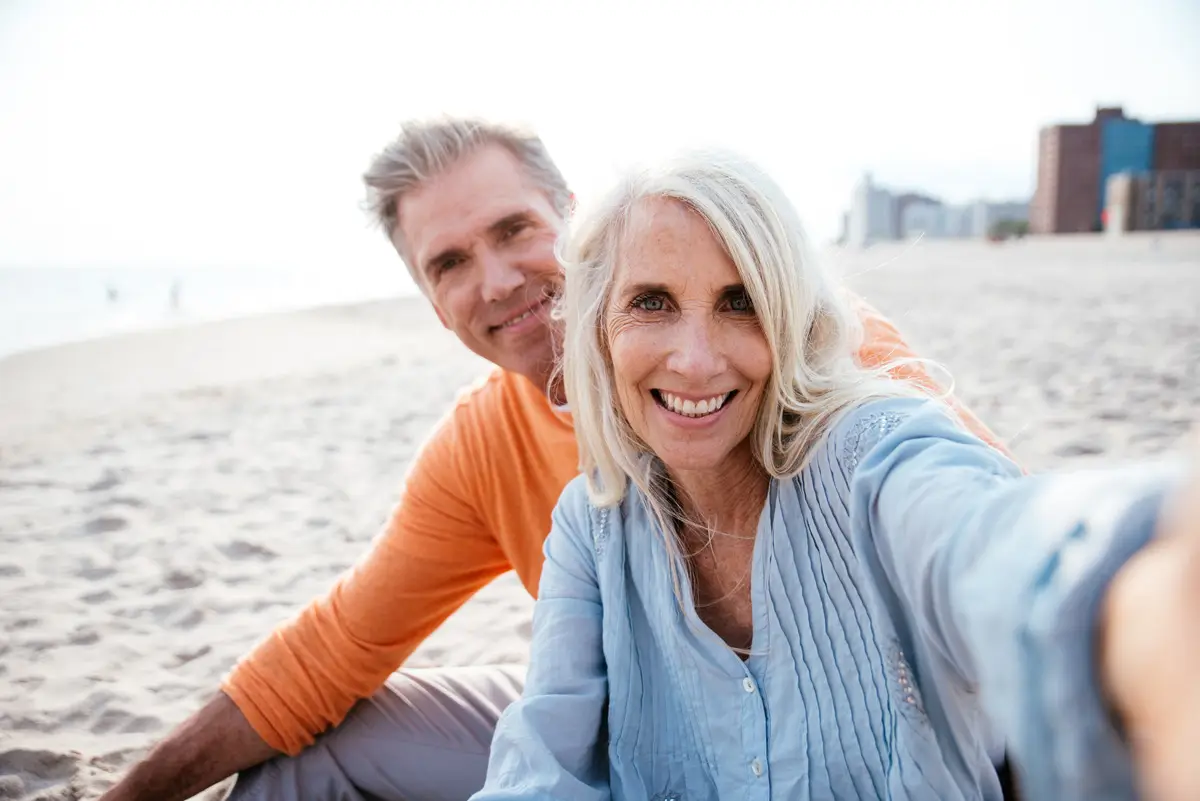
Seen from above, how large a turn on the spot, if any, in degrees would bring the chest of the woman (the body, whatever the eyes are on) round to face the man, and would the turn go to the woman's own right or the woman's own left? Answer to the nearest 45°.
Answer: approximately 135° to the woman's own right

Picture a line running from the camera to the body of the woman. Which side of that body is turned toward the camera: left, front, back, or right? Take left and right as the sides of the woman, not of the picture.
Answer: front
